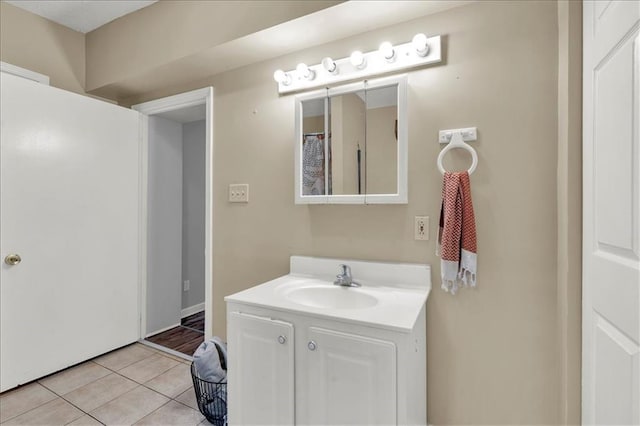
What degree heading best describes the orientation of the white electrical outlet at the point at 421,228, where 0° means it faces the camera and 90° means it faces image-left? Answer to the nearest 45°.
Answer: approximately 0°

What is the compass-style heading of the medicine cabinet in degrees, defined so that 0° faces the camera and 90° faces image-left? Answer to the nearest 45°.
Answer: approximately 45°

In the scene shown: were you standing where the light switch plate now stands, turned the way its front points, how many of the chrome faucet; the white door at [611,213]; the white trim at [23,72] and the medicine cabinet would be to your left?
3

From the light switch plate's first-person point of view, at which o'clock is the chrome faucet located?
The chrome faucet is roughly at 9 o'clock from the light switch plate.

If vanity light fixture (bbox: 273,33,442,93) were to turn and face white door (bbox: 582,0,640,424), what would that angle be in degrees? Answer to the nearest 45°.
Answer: approximately 90° to its left

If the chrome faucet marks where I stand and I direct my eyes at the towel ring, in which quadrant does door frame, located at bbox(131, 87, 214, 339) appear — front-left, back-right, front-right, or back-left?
back-left

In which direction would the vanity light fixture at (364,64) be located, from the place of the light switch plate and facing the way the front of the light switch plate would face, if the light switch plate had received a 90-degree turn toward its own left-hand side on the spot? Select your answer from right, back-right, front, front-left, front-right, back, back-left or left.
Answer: front

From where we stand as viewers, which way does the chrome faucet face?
facing the viewer and to the left of the viewer

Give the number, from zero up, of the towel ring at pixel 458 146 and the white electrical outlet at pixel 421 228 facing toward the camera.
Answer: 2

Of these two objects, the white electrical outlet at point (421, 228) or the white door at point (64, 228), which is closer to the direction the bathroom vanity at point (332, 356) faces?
the white door

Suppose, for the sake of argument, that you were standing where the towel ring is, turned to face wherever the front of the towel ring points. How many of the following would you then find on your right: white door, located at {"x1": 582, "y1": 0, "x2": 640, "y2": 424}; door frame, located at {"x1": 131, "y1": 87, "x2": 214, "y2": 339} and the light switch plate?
2
